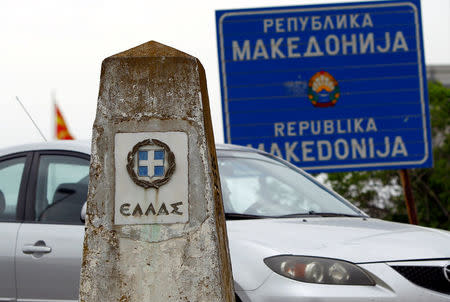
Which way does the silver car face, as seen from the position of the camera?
facing the viewer and to the right of the viewer

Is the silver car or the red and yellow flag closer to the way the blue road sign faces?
the silver car

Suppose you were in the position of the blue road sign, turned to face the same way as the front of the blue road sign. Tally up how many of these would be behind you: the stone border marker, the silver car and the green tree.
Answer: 1

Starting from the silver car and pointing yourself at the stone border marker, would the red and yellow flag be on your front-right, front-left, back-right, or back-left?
back-right

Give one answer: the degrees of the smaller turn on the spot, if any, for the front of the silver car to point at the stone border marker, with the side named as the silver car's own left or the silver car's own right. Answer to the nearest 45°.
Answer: approximately 90° to the silver car's own right

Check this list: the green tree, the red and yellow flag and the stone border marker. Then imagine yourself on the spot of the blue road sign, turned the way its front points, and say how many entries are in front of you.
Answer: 1

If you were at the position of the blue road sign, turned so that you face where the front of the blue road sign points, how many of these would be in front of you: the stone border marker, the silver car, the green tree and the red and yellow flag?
2

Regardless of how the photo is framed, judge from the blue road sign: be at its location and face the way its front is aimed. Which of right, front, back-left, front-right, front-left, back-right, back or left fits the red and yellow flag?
back-right

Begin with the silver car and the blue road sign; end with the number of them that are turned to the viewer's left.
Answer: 0

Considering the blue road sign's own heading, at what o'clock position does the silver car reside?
The silver car is roughly at 12 o'clock from the blue road sign.

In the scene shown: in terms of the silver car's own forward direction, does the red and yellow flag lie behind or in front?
behind

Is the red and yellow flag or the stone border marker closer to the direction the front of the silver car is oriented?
the stone border marker

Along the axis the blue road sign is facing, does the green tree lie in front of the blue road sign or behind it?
behind

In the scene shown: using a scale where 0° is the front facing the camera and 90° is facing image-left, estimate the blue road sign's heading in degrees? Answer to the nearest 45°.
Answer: approximately 0°
